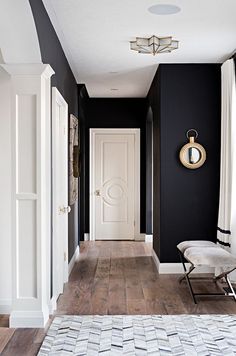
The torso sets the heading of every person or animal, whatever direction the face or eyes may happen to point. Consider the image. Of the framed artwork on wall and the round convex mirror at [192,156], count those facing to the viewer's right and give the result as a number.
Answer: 1

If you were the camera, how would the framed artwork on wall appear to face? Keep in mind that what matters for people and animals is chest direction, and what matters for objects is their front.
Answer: facing to the right of the viewer

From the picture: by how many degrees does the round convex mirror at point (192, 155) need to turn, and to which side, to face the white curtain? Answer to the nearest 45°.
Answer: approximately 45° to its left

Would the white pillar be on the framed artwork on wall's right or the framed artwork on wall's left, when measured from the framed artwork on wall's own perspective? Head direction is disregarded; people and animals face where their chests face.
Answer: on its right

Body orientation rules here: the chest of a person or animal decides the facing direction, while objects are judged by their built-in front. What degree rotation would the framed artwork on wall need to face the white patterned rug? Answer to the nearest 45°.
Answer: approximately 90° to its right
